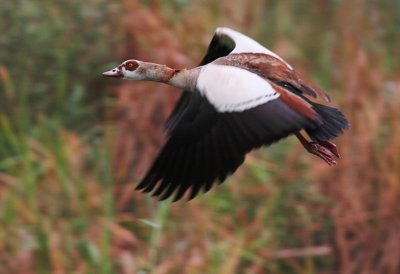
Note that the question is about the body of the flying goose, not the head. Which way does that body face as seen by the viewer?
to the viewer's left
